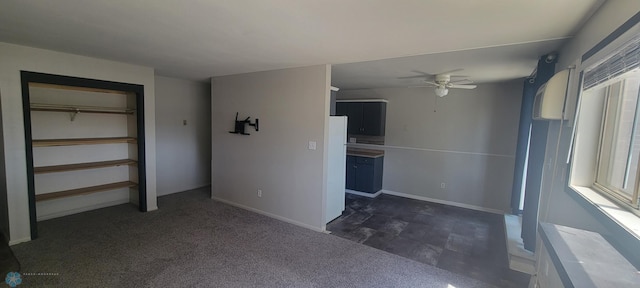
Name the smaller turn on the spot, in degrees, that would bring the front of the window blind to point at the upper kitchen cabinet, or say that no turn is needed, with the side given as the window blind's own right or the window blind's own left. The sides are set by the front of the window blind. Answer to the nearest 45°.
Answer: approximately 90° to the window blind's own right

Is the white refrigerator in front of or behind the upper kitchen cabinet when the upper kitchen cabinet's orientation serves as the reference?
in front

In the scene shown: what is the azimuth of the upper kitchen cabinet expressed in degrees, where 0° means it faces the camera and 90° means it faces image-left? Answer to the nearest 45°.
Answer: approximately 0°

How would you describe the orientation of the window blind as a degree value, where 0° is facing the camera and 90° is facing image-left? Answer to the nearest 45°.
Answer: approximately 45°

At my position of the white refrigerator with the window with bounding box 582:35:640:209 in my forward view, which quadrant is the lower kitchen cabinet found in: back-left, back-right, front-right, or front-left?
back-left

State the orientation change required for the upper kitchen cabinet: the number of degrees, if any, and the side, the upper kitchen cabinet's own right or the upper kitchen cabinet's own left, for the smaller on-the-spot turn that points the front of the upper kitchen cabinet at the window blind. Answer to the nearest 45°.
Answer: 0° — it already faces it

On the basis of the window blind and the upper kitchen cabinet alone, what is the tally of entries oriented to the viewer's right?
0

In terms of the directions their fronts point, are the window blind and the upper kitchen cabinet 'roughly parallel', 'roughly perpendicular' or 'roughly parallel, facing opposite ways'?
roughly perpendicular
